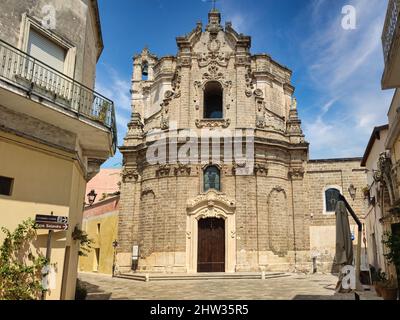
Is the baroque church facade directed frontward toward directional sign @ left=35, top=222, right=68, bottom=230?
yes

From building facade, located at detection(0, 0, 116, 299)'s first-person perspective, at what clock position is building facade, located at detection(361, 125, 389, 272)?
building facade, located at detection(361, 125, 389, 272) is roughly at 10 o'clock from building facade, located at detection(0, 0, 116, 299).

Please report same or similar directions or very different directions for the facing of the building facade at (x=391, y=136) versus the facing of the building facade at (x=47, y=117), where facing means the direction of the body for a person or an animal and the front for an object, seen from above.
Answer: very different directions

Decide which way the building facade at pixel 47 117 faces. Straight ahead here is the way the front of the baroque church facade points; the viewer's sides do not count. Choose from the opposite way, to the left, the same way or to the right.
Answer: to the left

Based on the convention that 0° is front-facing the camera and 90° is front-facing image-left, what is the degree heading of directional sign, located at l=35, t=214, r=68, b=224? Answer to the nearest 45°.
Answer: approximately 0°

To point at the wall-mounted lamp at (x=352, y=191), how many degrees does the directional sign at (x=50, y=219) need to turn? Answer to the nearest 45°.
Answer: approximately 135° to its left

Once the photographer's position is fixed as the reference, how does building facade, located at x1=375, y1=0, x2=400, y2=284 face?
facing to the left of the viewer

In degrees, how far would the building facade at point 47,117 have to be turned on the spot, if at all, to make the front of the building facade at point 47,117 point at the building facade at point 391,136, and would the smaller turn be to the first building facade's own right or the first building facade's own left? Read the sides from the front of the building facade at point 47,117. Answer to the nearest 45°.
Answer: approximately 45° to the first building facade's own left

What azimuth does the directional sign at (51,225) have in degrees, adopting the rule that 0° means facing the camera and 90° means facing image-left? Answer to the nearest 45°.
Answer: approximately 0°

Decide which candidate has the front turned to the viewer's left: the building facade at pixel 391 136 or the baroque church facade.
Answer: the building facade

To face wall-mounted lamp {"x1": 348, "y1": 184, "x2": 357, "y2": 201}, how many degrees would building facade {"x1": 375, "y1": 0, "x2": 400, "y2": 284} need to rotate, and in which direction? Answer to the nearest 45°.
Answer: approximately 90° to its right

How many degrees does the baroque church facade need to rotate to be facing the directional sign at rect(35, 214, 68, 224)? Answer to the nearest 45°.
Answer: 0° — it already faces it
